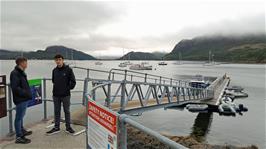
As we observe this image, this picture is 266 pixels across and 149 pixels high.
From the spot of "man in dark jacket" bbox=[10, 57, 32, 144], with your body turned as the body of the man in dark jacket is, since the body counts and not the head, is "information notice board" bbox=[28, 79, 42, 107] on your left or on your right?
on your left

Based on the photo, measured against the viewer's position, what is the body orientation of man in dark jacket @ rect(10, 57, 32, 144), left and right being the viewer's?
facing to the right of the viewer

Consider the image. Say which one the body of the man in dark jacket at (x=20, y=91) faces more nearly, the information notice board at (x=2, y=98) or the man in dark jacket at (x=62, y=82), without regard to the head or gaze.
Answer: the man in dark jacket

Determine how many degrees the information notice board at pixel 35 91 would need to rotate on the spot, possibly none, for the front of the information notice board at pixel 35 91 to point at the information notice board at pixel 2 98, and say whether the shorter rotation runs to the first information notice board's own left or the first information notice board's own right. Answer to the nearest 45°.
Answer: approximately 90° to the first information notice board's own right

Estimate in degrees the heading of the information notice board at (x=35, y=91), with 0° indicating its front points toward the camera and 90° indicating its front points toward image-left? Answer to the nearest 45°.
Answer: approximately 315°
